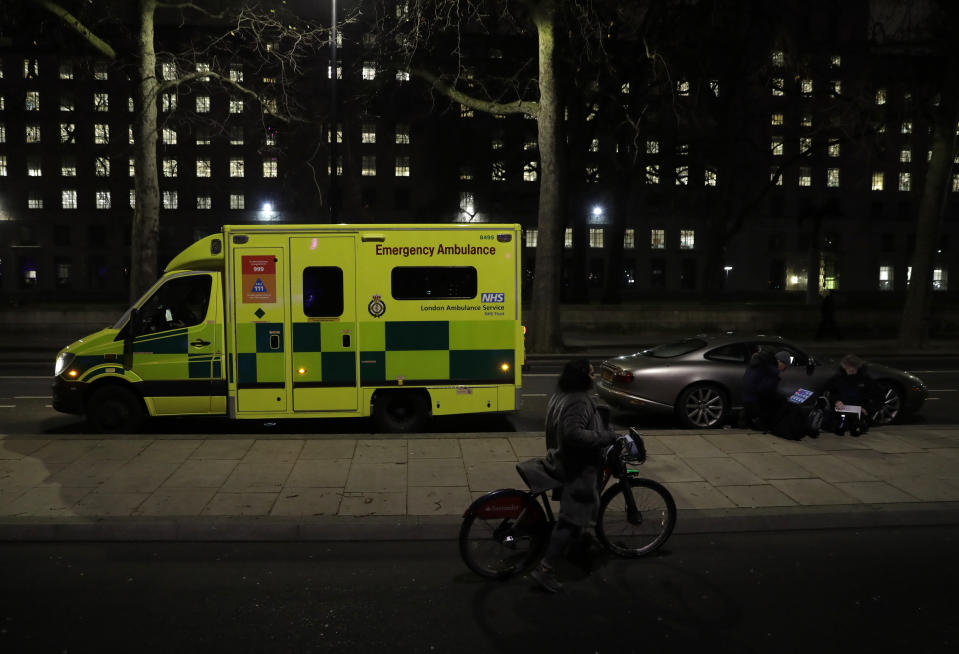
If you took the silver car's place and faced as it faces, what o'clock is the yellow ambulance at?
The yellow ambulance is roughly at 5 o'clock from the silver car.

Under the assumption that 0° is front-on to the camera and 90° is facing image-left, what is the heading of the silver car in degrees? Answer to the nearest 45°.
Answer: approximately 270°

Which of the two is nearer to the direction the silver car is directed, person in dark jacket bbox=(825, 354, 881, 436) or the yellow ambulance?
the person in dark jacket

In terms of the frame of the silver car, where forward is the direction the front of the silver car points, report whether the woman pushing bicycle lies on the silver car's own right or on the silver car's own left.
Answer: on the silver car's own right

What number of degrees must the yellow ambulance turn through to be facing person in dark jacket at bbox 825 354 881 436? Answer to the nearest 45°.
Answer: approximately 180°

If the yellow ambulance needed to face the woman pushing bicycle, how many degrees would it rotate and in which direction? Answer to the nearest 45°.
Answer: approximately 90° to its left

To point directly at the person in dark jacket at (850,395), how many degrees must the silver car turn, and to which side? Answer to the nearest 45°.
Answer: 0° — it already faces them

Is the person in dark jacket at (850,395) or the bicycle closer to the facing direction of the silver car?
the person in dark jacket

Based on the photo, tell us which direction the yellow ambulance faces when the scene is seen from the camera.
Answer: facing to the left of the viewer

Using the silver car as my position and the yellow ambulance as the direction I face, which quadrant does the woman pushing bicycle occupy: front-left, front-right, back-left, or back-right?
front-left

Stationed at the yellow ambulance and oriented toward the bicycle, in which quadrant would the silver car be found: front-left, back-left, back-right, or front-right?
front-left

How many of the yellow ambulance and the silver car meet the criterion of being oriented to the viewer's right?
1

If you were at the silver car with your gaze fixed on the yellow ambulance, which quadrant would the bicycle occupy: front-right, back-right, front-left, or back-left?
front-left

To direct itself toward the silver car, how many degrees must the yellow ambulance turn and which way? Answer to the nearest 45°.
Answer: approximately 180°

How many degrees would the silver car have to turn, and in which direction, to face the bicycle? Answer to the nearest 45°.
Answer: approximately 90° to its right

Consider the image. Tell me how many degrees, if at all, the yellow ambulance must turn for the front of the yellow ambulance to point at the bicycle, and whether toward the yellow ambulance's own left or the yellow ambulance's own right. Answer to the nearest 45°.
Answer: approximately 90° to the yellow ambulance's own left

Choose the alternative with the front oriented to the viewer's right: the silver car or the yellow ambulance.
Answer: the silver car
